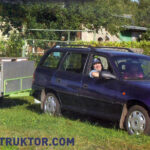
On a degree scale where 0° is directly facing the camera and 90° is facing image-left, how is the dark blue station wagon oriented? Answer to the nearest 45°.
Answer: approximately 315°

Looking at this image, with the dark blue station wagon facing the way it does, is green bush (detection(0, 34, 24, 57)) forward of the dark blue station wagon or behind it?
behind
